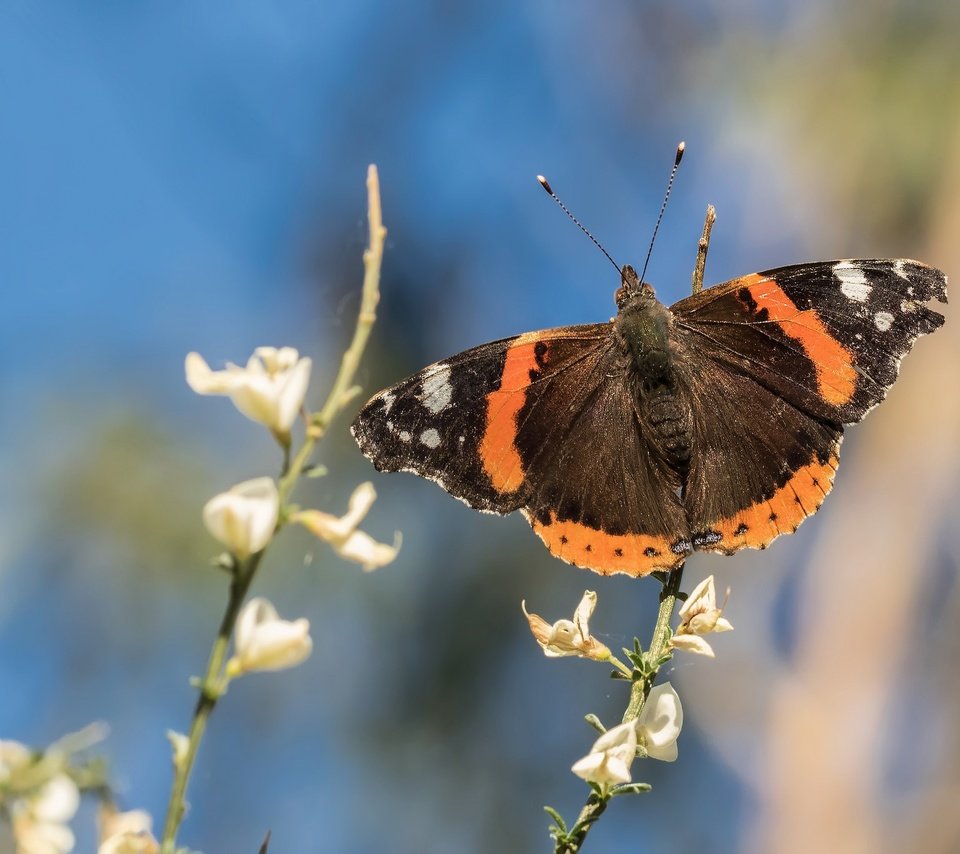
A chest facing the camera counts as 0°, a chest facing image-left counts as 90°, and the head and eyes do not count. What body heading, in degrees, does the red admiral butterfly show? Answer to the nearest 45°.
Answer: approximately 180°
